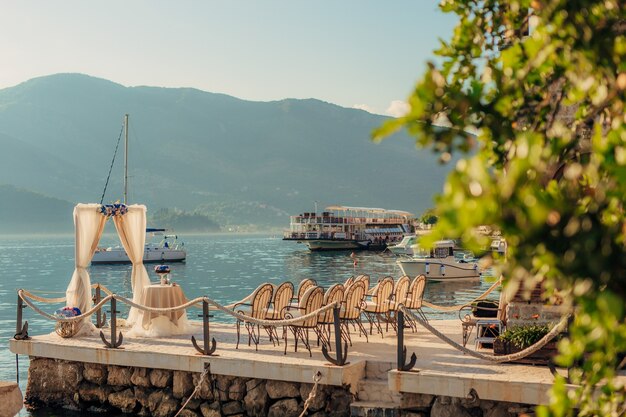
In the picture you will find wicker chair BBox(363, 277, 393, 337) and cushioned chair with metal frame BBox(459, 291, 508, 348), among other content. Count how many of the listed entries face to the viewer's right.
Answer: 0

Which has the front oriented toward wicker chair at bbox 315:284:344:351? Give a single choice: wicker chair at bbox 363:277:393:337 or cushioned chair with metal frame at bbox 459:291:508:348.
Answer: cushioned chair with metal frame at bbox 459:291:508:348

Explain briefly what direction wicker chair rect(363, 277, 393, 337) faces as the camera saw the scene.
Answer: facing away from the viewer and to the left of the viewer

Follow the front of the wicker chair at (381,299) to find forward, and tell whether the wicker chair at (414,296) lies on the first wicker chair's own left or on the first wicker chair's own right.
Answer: on the first wicker chair's own right

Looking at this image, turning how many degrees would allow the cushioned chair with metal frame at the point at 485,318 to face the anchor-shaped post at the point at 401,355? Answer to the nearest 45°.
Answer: approximately 45° to its left

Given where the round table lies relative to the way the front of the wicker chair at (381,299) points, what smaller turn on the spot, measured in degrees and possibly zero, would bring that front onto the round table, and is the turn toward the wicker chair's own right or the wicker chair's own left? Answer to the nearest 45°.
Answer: approximately 45° to the wicker chair's own left

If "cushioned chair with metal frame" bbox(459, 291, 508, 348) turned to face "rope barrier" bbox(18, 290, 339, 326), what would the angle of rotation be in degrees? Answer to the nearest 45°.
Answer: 0° — it already faces it

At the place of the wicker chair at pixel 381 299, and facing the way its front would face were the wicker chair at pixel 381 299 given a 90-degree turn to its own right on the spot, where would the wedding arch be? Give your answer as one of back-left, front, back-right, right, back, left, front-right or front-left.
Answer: back-left

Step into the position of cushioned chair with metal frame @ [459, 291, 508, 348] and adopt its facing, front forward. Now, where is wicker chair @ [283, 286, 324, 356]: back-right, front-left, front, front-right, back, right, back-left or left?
front

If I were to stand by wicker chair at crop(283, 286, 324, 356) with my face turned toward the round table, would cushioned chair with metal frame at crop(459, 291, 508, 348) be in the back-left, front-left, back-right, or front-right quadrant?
back-right

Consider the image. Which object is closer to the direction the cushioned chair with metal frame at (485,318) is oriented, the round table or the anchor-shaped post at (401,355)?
the round table

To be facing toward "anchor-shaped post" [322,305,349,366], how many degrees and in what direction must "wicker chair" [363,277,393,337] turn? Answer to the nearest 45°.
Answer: approximately 135° to its left

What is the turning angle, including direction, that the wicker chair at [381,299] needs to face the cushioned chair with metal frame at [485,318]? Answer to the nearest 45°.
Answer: approximately 180°

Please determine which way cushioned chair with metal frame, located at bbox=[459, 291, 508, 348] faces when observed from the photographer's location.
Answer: facing to the left of the viewer
